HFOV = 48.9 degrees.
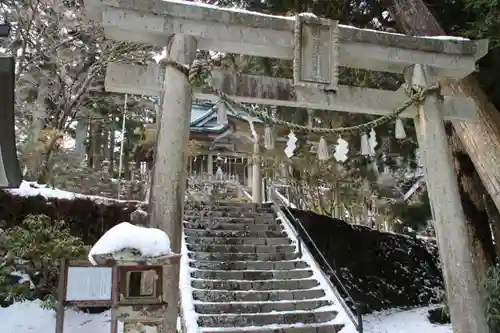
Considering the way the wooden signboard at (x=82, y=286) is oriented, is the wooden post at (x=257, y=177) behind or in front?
behind

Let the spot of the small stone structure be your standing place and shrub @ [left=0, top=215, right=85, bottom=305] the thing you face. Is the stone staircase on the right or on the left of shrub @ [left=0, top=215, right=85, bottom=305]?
right

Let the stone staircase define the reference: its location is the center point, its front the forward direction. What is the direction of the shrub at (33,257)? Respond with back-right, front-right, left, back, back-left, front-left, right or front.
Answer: right

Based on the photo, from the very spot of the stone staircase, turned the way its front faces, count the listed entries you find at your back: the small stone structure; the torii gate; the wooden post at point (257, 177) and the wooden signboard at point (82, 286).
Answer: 1

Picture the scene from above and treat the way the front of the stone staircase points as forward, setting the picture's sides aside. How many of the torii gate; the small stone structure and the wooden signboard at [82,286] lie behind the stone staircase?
0

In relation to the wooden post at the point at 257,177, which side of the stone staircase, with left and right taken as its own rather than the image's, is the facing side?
back

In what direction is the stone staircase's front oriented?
toward the camera

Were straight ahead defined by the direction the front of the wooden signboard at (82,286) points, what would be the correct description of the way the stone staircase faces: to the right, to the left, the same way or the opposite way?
the same way

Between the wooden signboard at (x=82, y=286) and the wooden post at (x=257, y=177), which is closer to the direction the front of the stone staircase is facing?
the wooden signboard

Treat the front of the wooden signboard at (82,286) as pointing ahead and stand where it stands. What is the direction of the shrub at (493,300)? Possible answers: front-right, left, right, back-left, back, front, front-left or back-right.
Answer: left

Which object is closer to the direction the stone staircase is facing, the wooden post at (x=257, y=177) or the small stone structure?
the small stone structure

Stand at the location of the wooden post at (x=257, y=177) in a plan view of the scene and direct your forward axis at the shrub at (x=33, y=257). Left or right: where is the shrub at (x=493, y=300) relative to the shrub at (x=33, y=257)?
left
